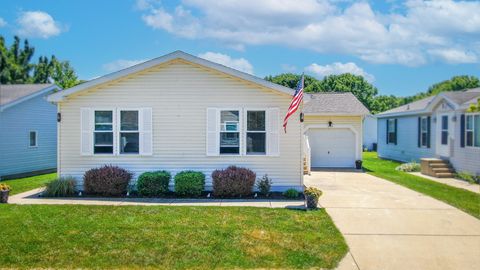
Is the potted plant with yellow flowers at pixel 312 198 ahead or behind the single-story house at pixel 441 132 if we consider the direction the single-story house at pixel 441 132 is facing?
ahead

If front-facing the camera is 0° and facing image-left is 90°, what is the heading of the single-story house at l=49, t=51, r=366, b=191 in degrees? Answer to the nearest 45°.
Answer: approximately 0°

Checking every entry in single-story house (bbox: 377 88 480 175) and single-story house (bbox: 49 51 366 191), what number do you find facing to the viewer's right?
0

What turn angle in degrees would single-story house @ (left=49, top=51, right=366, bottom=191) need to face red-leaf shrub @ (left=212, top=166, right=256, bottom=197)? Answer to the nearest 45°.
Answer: approximately 45° to its left

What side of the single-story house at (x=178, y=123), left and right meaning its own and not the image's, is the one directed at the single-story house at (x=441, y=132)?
left

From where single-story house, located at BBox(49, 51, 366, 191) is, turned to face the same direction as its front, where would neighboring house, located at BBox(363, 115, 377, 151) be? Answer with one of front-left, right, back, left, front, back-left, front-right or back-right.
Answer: back-left

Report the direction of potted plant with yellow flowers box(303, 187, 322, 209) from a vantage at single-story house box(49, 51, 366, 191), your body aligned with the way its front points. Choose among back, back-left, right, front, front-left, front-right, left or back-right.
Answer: front-left

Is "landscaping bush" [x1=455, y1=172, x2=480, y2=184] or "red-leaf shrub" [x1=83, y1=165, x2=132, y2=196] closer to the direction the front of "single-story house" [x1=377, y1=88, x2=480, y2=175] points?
the red-leaf shrub

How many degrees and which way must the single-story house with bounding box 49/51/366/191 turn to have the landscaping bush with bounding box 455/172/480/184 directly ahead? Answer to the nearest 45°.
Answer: approximately 90° to its left

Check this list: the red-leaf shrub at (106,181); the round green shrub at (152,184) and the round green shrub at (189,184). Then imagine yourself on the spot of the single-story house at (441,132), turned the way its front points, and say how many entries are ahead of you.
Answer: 3

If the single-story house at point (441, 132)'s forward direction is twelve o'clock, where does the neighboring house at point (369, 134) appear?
The neighboring house is roughly at 4 o'clock from the single-story house.
